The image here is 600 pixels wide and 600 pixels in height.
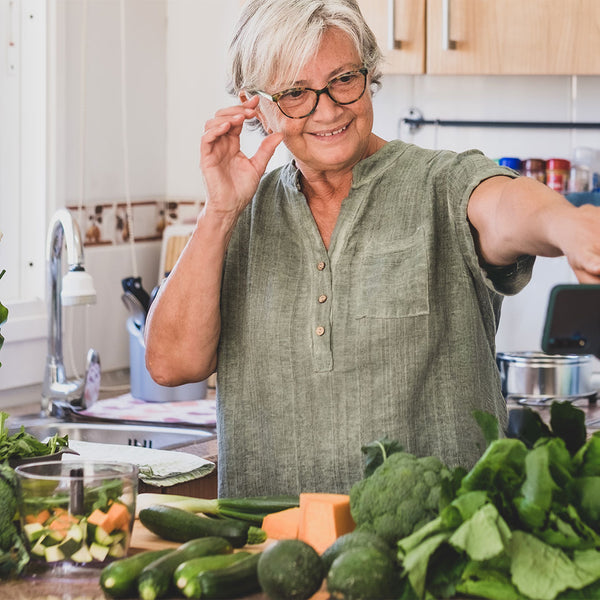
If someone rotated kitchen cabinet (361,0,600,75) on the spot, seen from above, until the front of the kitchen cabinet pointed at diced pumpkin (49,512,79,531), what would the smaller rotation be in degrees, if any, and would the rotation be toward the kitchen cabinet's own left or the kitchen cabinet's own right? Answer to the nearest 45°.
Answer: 0° — it already faces it

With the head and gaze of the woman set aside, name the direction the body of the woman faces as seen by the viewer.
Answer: toward the camera

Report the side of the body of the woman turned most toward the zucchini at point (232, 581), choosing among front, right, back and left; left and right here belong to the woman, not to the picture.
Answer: front

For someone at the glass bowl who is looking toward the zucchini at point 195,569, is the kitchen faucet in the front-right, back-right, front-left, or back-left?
back-left

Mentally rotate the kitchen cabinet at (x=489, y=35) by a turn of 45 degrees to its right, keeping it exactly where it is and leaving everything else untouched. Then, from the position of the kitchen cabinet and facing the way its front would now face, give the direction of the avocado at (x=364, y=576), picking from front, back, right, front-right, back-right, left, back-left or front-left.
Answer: front-left

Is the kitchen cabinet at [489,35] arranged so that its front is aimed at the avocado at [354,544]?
yes

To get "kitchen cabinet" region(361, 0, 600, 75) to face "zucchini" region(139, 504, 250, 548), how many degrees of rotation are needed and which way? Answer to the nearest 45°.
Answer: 0° — it already faces it

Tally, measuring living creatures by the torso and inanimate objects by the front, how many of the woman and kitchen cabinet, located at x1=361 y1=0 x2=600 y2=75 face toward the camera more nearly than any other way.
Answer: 2

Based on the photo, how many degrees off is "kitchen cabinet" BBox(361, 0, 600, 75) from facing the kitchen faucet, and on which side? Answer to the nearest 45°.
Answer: approximately 45° to its right

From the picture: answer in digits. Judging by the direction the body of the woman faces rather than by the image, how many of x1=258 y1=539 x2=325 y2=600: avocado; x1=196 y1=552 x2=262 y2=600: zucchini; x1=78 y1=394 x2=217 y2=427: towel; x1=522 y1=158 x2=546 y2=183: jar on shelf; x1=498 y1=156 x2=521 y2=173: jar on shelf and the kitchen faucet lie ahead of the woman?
2

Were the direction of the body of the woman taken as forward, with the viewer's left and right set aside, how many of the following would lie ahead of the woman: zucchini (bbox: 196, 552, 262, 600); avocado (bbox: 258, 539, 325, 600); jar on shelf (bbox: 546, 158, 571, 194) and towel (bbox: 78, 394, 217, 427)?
2

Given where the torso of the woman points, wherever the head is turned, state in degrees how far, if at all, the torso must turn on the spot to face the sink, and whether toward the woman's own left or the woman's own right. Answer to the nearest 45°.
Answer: approximately 135° to the woman's own right

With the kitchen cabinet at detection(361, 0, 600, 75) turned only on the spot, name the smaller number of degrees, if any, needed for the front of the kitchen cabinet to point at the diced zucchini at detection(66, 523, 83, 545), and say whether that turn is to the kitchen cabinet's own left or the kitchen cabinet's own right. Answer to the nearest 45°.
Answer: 0° — it already faces it

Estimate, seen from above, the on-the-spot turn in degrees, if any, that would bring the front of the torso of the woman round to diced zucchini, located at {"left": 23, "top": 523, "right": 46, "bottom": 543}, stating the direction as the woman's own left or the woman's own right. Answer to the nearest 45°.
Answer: approximately 45° to the woman's own right

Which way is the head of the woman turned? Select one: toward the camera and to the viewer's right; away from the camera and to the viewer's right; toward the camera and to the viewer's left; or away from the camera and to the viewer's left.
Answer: toward the camera and to the viewer's right

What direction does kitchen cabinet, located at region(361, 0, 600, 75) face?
toward the camera

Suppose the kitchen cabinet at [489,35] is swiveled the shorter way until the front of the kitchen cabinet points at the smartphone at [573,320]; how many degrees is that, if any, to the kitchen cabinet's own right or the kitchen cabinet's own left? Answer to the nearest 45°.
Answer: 0° — it already faces it

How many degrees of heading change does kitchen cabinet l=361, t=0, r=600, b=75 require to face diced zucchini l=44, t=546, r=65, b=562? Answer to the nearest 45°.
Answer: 0° — it already faces it

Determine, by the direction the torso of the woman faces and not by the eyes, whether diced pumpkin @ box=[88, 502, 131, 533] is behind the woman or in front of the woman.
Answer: in front
